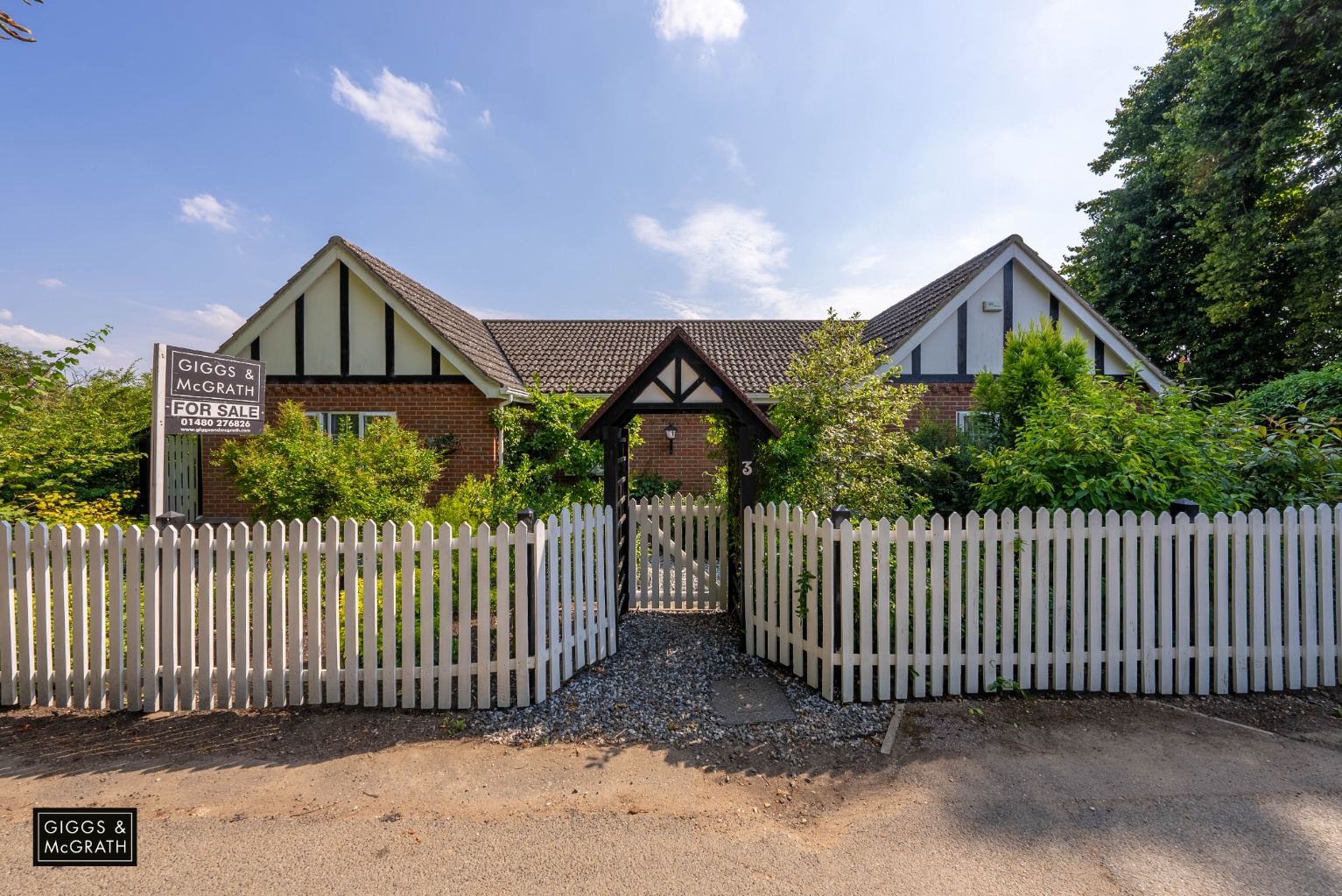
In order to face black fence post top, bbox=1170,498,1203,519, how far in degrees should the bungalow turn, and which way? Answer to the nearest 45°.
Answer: approximately 45° to its left

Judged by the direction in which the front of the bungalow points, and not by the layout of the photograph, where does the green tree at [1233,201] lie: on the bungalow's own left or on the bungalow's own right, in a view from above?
on the bungalow's own left

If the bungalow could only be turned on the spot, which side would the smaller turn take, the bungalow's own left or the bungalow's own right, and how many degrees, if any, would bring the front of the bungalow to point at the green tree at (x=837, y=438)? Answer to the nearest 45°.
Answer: approximately 45° to the bungalow's own left

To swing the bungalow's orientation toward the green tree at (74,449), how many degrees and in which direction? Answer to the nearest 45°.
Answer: approximately 45° to its right

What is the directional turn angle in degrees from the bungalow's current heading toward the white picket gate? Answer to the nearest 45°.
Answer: approximately 45° to its left

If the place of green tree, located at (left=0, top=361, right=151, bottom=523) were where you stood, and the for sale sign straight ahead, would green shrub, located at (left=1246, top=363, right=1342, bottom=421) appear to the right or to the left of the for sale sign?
left

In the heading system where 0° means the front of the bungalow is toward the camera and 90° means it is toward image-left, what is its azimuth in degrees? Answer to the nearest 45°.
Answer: approximately 0°
